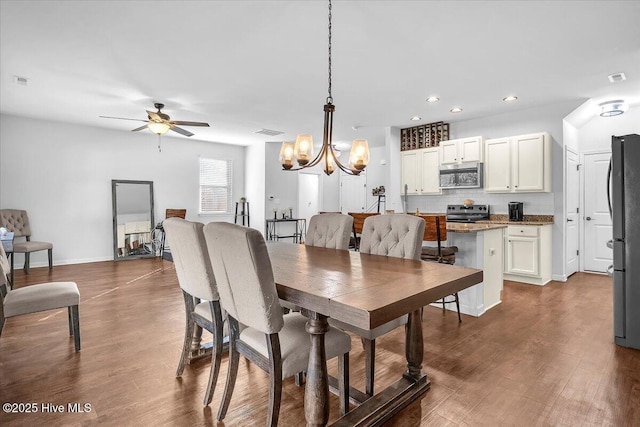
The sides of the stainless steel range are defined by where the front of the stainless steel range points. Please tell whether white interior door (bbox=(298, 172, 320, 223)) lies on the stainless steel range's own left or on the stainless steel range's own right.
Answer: on the stainless steel range's own right

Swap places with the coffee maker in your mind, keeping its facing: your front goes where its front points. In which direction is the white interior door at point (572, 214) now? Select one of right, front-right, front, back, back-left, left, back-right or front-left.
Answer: back-left

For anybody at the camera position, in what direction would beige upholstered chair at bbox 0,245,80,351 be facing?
facing to the right of the viewer

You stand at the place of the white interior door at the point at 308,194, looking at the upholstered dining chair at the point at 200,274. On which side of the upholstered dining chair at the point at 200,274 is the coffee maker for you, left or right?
left

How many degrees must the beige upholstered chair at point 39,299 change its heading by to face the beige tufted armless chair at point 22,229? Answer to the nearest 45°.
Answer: approximately 90° to its left

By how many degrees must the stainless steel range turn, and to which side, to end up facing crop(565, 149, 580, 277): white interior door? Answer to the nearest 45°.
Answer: approximately 90° to its left

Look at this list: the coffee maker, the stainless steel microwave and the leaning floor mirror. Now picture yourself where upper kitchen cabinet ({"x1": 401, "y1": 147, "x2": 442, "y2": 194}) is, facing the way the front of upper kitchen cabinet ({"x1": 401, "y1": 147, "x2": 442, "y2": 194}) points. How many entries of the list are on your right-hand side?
1

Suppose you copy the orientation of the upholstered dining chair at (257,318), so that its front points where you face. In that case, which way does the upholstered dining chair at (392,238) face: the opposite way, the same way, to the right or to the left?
the opposite way

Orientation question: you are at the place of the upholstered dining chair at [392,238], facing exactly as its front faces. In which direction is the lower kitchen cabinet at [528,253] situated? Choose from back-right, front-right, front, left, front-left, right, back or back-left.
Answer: back

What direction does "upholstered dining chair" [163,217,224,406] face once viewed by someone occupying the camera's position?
facing away from the viewer and to the right of the viewer

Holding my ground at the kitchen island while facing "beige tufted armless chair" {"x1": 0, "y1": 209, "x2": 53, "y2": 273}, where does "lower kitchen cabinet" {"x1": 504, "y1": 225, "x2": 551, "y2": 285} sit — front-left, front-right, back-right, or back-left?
back-right

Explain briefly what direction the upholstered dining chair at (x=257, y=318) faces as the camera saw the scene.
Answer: facing away from the viewer and to the right of the viewer

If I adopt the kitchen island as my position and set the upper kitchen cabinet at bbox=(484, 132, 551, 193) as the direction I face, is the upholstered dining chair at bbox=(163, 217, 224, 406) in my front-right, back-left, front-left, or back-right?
back-left

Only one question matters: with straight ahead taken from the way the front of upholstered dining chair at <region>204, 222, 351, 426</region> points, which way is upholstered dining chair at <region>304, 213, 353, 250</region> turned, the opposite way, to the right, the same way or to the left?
the opposite way

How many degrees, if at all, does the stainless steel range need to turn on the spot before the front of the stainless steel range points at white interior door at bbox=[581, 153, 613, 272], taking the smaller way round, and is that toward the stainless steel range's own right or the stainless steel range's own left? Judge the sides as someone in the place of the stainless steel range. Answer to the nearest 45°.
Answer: approximately 90° to the stainless steel range's own left
